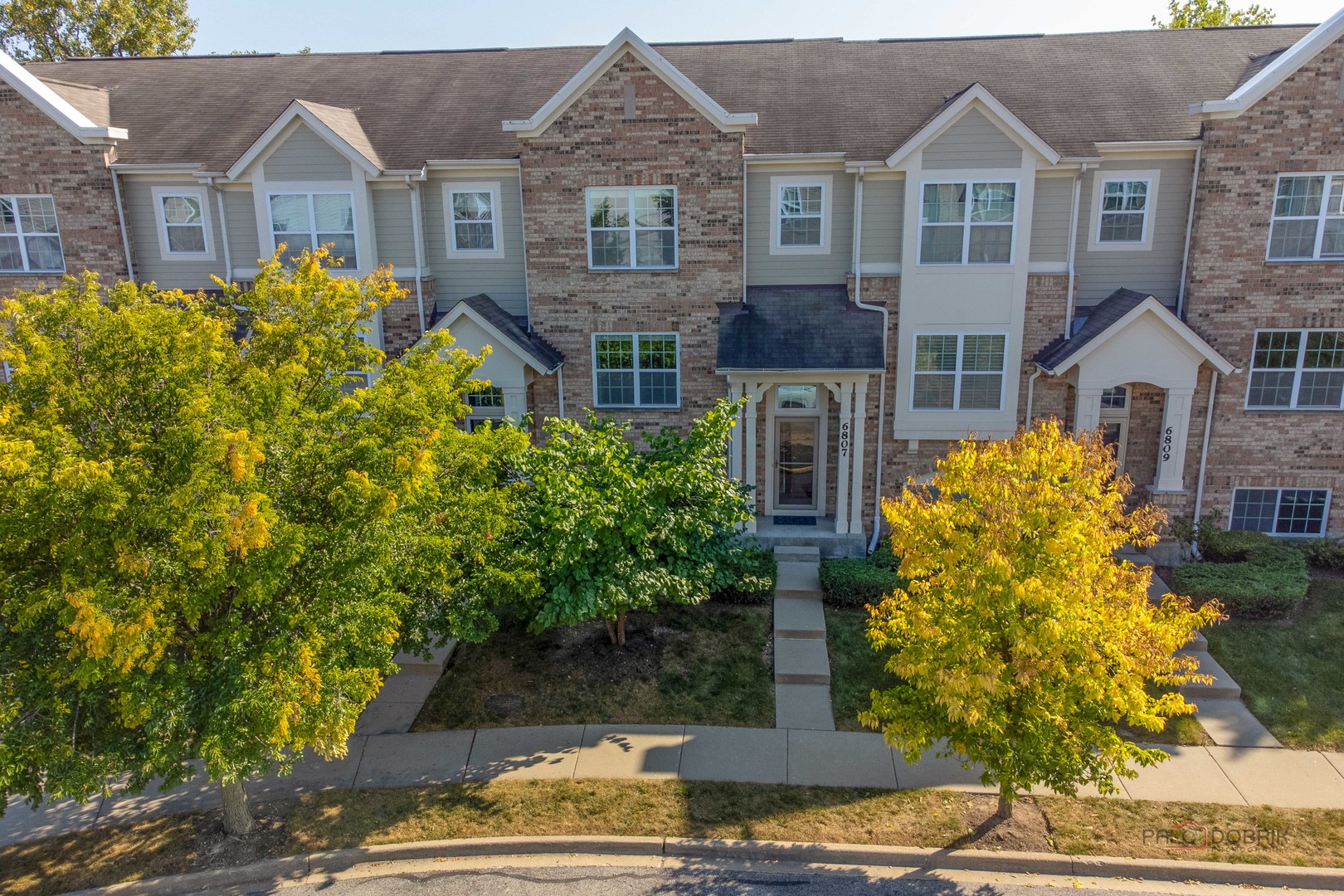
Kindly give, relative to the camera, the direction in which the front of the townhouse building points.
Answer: facing the viewer

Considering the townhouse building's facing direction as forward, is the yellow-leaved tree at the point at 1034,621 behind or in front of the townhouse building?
in front

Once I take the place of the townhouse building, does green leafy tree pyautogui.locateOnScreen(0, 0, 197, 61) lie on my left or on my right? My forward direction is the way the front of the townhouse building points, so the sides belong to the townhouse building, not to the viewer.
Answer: on my right

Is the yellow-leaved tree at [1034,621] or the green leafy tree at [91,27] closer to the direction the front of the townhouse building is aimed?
the yellow-leaved tree
